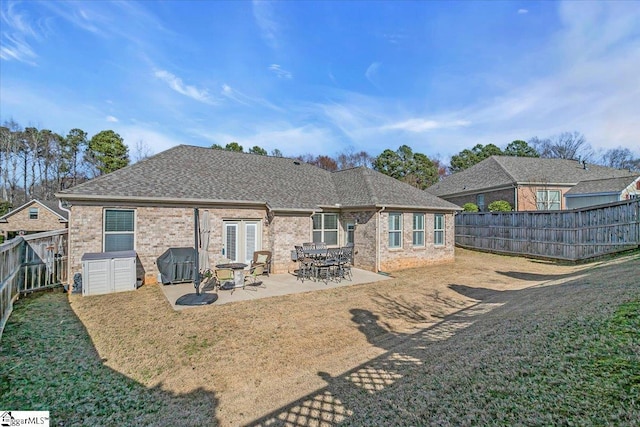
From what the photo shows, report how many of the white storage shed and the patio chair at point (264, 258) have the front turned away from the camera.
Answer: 0

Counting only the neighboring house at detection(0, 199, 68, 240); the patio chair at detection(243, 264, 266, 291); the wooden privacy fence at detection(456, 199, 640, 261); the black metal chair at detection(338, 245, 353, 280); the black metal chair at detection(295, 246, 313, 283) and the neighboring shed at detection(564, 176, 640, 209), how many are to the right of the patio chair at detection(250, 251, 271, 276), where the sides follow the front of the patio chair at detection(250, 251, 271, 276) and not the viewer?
1

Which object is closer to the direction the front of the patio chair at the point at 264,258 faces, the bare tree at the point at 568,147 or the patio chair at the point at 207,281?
the patio chair

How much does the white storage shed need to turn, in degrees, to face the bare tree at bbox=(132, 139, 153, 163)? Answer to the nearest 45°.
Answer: approximately 180°

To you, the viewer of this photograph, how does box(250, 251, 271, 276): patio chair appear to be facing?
facing the viewer and to the left of the viewer

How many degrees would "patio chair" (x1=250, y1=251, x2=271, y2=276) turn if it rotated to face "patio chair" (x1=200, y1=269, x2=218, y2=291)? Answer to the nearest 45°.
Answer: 0° — it already faces it

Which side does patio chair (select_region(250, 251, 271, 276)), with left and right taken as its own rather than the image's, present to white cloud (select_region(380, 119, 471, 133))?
back

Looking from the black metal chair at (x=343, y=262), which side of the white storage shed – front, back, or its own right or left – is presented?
left

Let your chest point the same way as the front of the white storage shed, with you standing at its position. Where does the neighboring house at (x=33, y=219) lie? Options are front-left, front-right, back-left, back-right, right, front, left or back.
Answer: back

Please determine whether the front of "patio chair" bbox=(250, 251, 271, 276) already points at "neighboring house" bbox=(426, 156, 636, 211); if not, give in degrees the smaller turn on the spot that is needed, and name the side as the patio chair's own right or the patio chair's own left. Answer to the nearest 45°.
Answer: approximately 135° to the patio chair's own left

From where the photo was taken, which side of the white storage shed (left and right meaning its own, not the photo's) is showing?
front

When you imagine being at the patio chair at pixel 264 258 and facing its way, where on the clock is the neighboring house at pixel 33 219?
The neighboring house is roughly at 3 o'clock from the patio chair.
